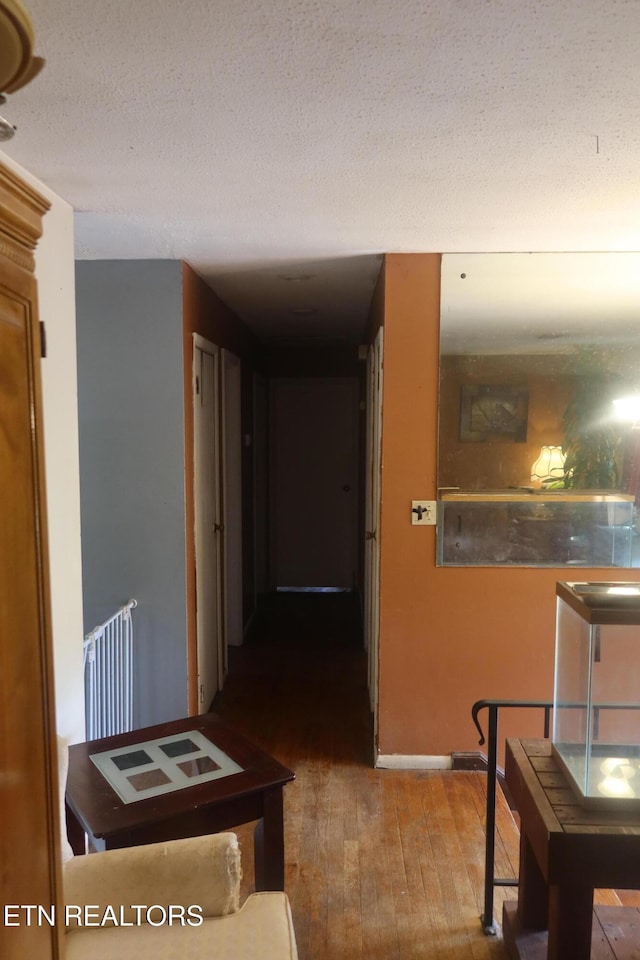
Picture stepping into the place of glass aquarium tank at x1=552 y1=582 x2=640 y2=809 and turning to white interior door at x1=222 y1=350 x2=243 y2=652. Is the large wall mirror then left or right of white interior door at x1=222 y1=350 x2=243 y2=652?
right

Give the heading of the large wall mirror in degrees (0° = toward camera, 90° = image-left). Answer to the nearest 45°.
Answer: approximately 0°

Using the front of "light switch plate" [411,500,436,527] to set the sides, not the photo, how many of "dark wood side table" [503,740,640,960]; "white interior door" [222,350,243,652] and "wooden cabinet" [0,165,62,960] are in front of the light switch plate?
2

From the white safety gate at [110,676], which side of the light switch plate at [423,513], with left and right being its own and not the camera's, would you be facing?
right

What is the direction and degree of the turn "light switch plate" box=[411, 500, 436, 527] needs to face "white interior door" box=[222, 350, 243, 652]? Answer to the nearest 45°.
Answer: approximately 135° to its right

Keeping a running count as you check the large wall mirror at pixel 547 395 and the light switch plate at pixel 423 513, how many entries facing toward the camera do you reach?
2

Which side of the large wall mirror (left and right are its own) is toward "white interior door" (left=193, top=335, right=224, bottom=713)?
right

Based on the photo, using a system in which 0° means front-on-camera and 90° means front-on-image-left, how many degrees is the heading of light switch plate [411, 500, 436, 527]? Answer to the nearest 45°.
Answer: approximately 0°

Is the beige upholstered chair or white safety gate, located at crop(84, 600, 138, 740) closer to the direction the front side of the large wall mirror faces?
the beige upholstered chair
